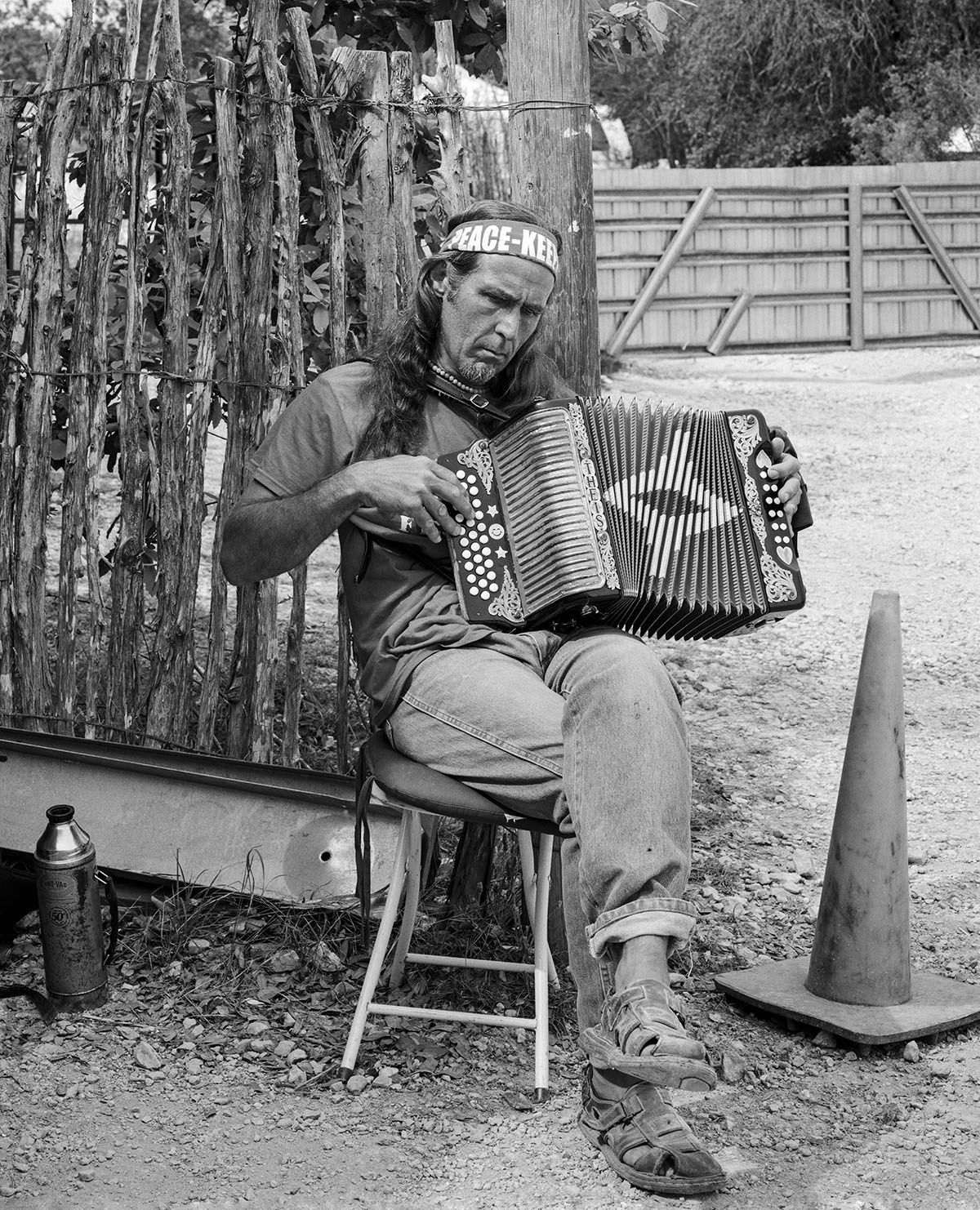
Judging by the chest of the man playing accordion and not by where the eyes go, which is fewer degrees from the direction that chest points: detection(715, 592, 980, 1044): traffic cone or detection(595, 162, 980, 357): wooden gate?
the traffic cone

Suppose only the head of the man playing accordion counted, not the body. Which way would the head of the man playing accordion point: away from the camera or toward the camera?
toward the camera

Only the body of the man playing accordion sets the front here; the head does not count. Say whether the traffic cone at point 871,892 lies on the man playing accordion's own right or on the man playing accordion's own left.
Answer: on the man playing accordion's own left

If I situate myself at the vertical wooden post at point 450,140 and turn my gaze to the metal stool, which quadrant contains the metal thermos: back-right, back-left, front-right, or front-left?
front-right

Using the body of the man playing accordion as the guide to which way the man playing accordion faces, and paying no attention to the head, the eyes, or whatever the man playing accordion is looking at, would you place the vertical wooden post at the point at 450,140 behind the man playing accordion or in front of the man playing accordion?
behind

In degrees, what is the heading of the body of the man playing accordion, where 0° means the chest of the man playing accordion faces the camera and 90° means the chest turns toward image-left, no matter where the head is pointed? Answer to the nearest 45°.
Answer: approximately 315°

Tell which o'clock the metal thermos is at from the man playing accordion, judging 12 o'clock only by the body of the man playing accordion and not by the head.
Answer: The metal thermos is roughly at 5 o'clock from the man playing accordion.

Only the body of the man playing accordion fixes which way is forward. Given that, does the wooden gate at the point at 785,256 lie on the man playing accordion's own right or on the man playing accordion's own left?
on the man playing accordion's own left
